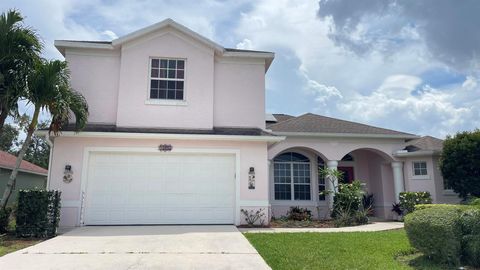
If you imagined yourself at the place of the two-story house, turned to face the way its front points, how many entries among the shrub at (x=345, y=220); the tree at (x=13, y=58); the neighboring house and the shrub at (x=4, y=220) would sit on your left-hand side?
1

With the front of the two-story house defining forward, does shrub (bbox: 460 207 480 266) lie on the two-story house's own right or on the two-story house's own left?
on the two-story house's own left

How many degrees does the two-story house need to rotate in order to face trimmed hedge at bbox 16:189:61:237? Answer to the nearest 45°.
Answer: approximately 45° to its right

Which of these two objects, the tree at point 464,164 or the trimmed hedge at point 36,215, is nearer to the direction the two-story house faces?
the trimmed hedge

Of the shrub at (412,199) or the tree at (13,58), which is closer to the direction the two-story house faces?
the tree

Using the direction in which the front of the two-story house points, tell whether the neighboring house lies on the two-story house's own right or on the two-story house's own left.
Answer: on the two-story house's own right

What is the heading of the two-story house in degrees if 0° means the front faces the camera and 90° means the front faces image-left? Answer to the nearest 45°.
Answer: approximately 0°

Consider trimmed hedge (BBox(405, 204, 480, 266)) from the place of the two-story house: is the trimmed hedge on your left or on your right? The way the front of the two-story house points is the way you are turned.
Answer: on your left

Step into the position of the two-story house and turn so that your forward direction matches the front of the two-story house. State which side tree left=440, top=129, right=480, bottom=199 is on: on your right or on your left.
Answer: on your left

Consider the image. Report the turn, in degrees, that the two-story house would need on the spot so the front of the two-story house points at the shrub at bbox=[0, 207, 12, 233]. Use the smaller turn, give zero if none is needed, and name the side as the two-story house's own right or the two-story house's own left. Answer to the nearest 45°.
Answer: approximately 45° to the two-story house's own right

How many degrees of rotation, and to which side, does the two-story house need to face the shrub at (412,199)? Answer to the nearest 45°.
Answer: approximately 90° to its left

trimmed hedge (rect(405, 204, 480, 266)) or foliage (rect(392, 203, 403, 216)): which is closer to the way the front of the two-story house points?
the trimmed hedge

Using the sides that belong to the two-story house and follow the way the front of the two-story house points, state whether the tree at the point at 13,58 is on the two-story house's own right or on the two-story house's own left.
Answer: on the two-story house's own right

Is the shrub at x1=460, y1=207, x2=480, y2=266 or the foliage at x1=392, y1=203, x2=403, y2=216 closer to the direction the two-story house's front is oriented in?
the shrub
